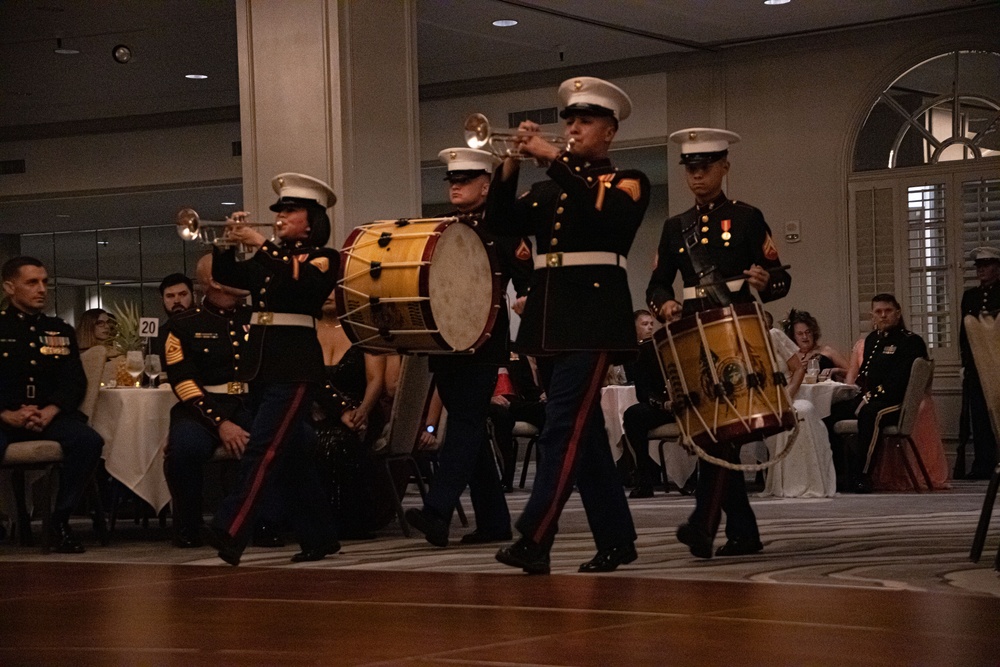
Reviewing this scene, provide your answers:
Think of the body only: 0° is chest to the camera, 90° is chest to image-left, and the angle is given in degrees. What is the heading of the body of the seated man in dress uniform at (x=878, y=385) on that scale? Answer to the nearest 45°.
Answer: approximately 45°

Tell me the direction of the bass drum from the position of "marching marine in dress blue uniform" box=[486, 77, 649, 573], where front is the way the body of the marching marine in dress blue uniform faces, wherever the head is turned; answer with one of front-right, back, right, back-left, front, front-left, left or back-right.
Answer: right

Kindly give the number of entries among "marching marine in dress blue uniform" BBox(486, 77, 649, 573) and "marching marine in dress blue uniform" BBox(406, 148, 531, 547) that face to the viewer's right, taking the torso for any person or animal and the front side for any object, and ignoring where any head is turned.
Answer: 0

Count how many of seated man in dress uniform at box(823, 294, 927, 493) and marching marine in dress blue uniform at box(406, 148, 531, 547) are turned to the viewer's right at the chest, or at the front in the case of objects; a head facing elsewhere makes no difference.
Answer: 0

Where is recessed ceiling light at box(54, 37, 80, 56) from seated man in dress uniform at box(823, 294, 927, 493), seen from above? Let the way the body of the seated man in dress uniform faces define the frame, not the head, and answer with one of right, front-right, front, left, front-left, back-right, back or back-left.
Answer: front-right

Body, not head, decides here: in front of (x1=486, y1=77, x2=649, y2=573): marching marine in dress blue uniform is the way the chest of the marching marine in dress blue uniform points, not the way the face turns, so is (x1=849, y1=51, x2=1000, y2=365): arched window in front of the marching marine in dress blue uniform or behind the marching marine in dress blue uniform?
behind

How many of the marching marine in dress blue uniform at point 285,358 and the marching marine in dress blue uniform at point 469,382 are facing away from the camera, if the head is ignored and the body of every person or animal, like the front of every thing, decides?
0

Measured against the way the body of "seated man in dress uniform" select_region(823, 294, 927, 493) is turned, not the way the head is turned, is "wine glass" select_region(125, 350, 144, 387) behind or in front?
in front
